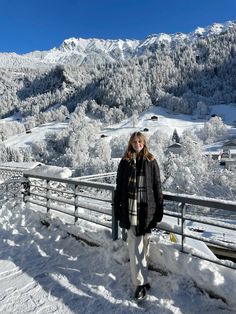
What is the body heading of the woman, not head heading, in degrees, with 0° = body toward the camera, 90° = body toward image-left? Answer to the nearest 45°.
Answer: approximately 0°
